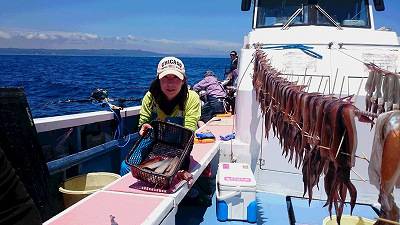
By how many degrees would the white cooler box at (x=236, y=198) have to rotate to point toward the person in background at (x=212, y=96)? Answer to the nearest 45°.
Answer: approximately 180°

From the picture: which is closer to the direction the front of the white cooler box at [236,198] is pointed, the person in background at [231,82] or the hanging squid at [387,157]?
the hanging squid

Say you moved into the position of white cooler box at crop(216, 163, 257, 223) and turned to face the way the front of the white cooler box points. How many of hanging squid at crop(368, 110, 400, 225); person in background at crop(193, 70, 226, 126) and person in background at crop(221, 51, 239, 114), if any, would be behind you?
2

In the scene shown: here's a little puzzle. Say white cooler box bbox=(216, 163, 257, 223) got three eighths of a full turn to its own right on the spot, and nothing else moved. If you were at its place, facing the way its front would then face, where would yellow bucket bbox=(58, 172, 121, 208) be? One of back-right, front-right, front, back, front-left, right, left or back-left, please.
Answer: front-left

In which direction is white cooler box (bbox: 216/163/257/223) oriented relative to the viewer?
toward the camera

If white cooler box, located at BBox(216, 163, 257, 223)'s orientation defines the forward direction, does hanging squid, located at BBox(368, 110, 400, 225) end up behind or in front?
in front
